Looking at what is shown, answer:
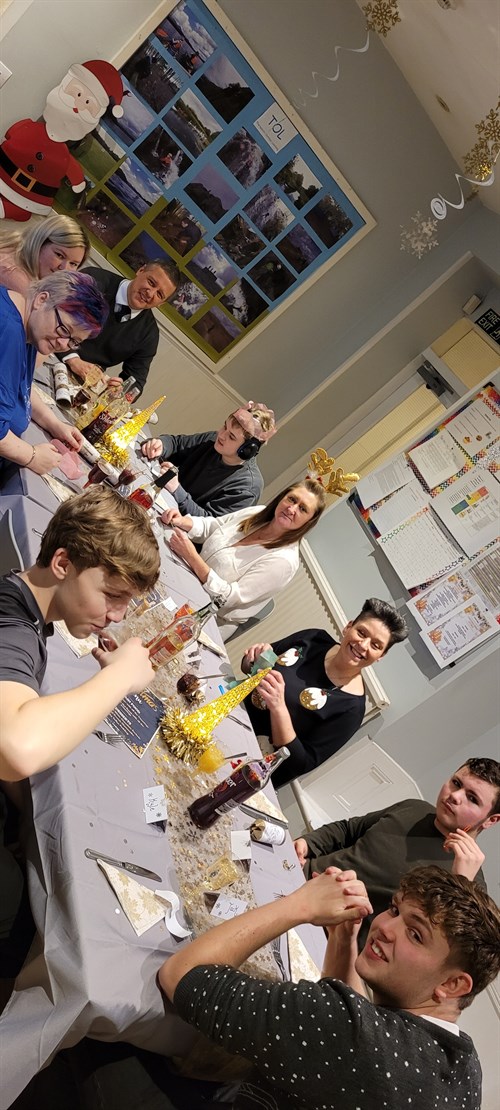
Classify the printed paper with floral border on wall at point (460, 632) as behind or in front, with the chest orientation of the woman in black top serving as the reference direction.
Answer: behind

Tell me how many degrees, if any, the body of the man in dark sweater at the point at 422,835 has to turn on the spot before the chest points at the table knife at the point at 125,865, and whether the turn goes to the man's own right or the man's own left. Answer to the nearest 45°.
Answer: approximately 45° to the man's own left

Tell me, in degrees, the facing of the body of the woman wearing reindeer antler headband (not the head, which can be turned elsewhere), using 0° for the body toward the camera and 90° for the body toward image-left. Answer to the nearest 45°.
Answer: approximately 45°

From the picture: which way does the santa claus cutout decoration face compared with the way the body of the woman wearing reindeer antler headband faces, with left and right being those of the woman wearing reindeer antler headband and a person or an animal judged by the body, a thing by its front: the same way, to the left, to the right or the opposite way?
to the left

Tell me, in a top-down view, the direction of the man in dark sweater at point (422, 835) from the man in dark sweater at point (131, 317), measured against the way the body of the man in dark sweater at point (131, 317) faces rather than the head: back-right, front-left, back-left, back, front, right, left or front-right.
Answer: front-left

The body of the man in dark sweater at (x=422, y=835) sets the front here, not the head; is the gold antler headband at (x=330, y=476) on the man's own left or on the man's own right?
on the man's own right

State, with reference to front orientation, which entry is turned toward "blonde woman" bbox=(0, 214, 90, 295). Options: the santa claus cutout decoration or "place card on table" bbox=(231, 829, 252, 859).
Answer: the santa claus cutout decoration

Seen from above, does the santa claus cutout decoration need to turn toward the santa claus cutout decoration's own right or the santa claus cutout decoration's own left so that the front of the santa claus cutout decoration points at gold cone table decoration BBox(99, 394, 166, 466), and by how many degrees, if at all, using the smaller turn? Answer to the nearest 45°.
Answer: approximately 45° to the santa claus cutout decoration's own left

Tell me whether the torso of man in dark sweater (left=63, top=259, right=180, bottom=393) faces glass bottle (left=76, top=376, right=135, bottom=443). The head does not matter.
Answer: yes
